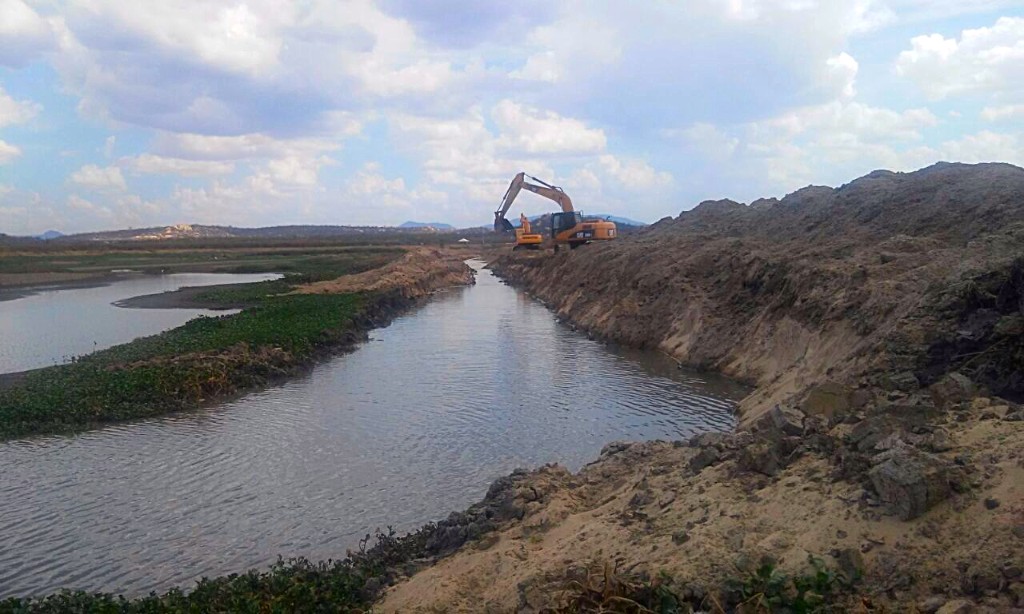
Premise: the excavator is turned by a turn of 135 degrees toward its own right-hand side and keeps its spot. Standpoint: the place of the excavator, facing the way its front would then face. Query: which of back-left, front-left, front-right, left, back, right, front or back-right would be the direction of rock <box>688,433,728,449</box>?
back-right

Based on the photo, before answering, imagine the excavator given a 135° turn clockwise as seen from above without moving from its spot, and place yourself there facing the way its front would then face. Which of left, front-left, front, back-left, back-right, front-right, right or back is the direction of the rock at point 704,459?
back-right

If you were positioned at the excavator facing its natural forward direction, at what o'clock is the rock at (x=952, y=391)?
The rock is roughly at 9 o'clock from the excavator.

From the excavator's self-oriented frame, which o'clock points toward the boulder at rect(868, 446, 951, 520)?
The boulder is roughly at 9 o'clock from the excavator.

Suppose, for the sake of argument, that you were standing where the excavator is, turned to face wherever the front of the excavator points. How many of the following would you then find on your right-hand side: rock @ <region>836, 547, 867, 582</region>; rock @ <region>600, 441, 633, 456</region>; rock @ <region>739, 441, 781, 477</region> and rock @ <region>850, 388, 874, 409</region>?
0

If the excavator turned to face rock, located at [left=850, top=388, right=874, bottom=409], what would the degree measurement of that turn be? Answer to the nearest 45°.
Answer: approximately 90° to its left

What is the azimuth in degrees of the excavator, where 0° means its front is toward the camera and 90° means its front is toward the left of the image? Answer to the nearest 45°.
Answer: approximately 90°

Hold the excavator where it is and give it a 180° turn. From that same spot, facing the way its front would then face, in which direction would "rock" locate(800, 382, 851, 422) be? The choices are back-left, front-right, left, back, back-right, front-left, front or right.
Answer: right

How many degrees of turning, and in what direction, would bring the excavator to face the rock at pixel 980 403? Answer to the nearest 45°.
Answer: approximately 90° to its left

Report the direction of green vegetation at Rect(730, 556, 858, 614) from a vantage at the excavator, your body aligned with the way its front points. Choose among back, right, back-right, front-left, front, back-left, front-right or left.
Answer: left

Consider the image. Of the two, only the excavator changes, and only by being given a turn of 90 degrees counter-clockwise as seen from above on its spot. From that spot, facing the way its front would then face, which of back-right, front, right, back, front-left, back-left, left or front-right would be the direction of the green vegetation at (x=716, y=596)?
front

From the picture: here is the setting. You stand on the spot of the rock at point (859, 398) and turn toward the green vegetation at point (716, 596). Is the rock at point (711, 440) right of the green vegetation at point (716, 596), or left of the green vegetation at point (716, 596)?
right

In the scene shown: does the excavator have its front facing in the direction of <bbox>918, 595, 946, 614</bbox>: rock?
no

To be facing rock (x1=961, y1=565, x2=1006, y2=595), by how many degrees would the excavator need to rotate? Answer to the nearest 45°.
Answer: approximately 90° to its left

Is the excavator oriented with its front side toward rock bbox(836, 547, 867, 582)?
no

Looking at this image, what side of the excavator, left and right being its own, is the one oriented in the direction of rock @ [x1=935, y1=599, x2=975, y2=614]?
left
